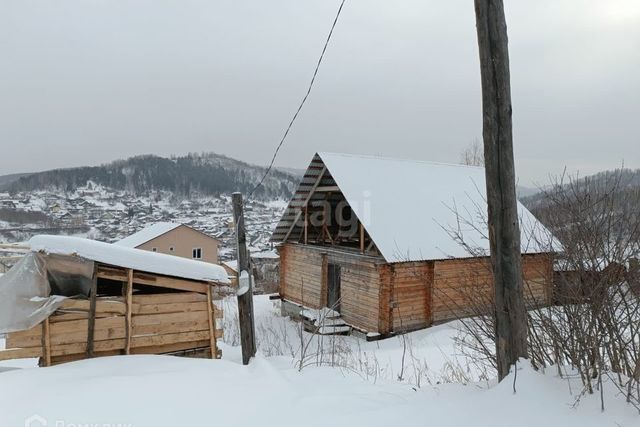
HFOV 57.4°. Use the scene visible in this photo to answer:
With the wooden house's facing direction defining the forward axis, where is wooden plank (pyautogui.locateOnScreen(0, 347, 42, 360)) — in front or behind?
in front

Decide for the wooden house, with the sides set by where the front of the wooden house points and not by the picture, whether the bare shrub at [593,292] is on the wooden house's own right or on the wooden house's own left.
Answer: on the wooden house's own left

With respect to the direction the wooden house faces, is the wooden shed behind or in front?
in front

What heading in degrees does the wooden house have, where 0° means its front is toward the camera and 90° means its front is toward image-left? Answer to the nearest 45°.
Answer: approximately 45°

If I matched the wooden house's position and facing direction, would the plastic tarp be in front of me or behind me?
in front

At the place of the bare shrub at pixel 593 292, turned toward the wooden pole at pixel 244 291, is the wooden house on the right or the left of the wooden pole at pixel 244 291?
right

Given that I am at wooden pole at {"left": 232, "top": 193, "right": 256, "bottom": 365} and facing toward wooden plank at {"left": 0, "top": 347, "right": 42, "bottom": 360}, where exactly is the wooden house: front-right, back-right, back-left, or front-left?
back-right

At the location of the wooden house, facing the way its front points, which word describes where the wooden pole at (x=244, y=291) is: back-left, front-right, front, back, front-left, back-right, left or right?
front-left
